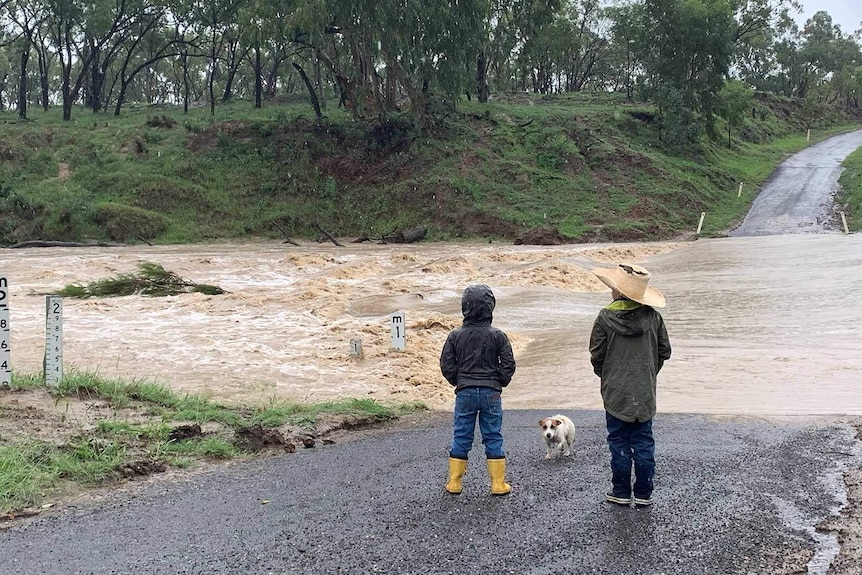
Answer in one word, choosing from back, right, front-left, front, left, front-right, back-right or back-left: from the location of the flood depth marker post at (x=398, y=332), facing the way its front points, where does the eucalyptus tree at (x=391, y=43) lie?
back

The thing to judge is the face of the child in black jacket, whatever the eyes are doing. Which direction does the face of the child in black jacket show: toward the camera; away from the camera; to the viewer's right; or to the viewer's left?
away from the camera

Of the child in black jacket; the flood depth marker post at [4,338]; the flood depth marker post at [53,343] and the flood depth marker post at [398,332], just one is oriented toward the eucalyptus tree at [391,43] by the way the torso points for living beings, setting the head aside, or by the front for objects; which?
the child in black jacket

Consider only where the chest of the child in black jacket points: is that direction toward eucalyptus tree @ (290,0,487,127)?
yes

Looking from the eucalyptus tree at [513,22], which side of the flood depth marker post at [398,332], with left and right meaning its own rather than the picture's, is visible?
back

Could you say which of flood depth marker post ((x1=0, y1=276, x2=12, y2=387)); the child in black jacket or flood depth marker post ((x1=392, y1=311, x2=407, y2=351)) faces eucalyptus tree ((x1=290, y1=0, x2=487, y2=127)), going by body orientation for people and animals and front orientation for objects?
the child in black jacket

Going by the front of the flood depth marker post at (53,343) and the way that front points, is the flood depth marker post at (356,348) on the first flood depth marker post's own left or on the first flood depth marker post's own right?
on the first flood depth marker post's own left

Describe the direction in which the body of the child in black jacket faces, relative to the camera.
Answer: away from the camera

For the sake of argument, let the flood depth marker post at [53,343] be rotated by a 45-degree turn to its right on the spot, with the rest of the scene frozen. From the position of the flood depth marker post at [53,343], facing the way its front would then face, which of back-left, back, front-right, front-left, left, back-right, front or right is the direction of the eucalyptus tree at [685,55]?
back

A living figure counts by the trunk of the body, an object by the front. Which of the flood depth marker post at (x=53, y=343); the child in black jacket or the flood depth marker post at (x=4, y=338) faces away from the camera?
the child in black jacket

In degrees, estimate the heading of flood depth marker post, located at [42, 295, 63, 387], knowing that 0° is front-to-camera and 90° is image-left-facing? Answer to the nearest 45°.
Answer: approximately 0°

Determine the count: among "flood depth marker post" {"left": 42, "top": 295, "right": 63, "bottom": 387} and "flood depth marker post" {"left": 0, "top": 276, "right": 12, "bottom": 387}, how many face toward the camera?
2

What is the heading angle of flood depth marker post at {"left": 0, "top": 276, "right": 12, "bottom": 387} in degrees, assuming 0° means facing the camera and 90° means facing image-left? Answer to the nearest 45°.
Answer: approximately 0°

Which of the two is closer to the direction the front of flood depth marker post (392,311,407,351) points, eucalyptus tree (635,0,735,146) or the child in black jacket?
the child in black jacket
